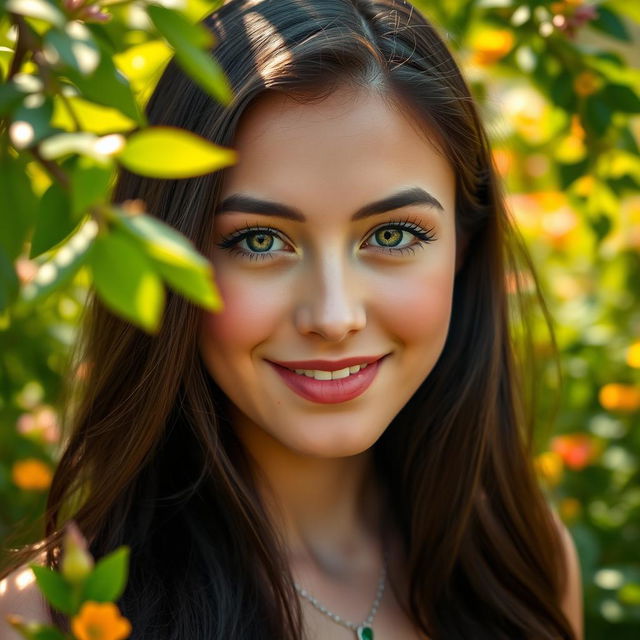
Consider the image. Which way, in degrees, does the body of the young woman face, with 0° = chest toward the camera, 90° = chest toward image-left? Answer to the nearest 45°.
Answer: approximately 0°

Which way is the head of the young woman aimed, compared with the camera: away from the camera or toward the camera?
toward the camera

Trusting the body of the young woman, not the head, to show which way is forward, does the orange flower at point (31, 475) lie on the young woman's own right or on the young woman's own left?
on the young woman's own right

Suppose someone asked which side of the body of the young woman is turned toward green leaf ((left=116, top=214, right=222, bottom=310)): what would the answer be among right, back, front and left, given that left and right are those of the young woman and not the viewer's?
front

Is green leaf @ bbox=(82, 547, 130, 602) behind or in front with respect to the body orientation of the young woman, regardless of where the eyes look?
in front

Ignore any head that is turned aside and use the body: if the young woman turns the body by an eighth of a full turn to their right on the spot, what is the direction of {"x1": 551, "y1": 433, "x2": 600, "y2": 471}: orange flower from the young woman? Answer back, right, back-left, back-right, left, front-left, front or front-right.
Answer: back

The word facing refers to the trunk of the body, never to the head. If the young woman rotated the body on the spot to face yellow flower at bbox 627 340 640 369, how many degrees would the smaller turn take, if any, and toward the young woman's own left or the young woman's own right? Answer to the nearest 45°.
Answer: approximately 135° to the young woman's own left

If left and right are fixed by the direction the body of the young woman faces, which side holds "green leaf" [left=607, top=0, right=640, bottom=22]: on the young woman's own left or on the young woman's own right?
on the young woman's own left

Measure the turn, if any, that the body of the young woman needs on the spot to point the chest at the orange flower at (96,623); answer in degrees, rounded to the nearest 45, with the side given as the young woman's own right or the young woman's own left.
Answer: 0° — they already face it
